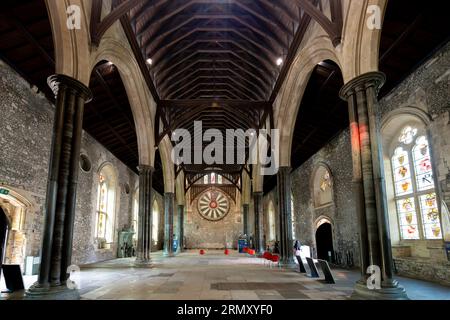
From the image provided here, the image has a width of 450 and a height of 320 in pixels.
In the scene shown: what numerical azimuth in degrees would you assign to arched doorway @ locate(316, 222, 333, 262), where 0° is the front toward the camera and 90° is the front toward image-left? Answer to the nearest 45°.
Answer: approximately 45°

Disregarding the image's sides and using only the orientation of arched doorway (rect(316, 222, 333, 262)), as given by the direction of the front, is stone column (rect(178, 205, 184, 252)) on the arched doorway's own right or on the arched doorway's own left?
on the arched doorway's own right

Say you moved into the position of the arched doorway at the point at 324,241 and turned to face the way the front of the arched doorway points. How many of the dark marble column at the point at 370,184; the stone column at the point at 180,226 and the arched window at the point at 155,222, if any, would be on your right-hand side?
2

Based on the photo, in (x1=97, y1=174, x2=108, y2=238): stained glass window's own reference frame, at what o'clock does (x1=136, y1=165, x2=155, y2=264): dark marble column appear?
The dark marble column is roughly at 1 o'clock from the stained glass window.

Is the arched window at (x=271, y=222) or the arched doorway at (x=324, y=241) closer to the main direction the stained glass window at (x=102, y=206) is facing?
the arched doorway

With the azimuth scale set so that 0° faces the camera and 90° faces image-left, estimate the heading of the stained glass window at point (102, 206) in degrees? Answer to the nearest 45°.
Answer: approximately 315°

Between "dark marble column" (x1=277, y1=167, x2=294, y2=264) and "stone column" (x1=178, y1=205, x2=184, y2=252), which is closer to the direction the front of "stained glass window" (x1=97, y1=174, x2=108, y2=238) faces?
the dark marble column
